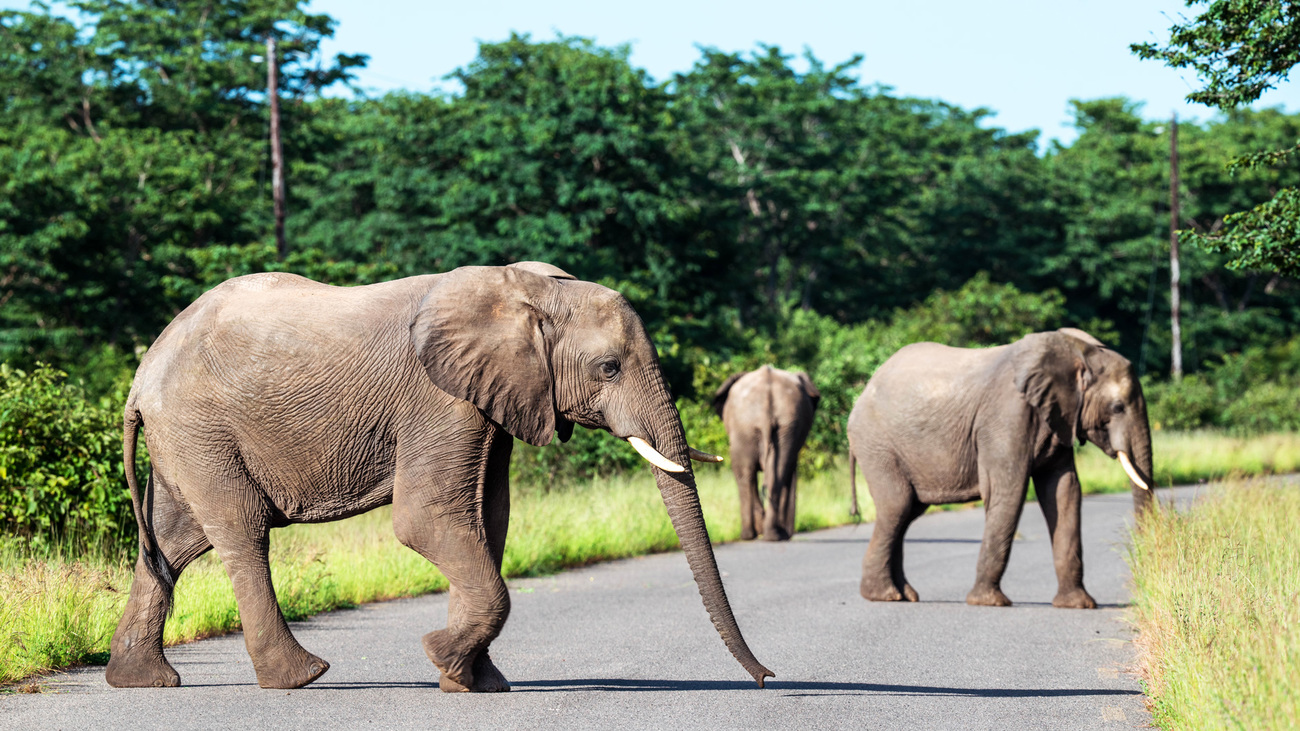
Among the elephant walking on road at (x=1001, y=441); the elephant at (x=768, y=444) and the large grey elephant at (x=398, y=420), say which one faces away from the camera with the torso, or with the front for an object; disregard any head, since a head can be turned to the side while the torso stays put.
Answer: the elephant

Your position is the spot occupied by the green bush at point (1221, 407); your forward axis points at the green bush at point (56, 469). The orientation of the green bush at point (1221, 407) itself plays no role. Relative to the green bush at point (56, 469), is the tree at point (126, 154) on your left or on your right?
right

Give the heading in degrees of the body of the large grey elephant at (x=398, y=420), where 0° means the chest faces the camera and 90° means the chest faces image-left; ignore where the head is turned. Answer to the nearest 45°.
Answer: approximately 270°

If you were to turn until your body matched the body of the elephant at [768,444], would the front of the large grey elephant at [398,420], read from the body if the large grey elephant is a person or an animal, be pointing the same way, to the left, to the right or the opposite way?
to the right

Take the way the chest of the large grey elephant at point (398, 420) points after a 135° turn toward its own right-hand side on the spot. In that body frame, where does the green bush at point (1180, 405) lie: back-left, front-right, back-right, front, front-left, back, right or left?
back

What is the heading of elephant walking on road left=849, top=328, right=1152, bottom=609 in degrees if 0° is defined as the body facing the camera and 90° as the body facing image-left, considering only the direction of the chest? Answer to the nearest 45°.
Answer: approximately 270°

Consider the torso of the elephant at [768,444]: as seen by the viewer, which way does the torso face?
away from the camera

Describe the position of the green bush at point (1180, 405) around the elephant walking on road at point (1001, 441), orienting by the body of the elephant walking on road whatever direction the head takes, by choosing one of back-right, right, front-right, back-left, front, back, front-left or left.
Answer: left

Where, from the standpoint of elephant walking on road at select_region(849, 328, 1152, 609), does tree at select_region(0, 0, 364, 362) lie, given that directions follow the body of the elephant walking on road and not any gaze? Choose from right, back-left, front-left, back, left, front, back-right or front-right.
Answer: back-left

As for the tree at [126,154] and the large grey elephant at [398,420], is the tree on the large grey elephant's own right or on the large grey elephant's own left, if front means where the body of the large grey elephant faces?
on the large grey elephant's own left

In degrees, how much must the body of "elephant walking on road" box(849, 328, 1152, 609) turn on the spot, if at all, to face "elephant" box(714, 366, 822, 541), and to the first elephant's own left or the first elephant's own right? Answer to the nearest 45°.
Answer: approximately 135° to the first elephant's own left

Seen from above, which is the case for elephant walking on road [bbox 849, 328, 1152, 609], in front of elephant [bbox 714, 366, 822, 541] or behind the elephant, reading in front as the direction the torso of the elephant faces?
behind

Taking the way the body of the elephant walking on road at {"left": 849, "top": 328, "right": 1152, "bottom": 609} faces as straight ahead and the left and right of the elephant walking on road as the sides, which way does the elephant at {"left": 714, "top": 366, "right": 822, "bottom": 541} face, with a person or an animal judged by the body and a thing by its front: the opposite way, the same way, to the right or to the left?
to the left

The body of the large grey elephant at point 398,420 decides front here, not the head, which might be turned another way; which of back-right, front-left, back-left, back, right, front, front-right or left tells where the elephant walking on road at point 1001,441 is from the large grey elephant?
front-left

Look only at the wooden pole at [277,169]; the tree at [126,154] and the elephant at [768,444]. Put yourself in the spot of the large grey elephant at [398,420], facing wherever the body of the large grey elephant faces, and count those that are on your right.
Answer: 0
